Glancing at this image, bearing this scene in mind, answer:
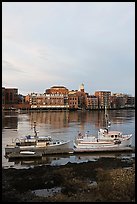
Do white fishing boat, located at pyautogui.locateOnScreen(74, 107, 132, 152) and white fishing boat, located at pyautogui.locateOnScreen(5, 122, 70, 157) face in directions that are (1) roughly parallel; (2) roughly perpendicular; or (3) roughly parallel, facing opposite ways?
roughly parallel

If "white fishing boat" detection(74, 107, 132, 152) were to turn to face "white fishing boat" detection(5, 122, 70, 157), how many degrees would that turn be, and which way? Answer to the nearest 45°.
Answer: approximately 180°

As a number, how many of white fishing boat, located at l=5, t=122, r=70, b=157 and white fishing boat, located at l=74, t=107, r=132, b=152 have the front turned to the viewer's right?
2

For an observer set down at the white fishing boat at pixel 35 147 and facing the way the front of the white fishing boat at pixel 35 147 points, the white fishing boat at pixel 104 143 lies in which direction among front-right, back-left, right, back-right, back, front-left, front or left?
front

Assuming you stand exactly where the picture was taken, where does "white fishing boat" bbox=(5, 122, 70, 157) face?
facing to the right of the viewer

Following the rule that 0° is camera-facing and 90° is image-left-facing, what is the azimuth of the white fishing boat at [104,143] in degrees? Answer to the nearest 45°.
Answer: approximately 270°
